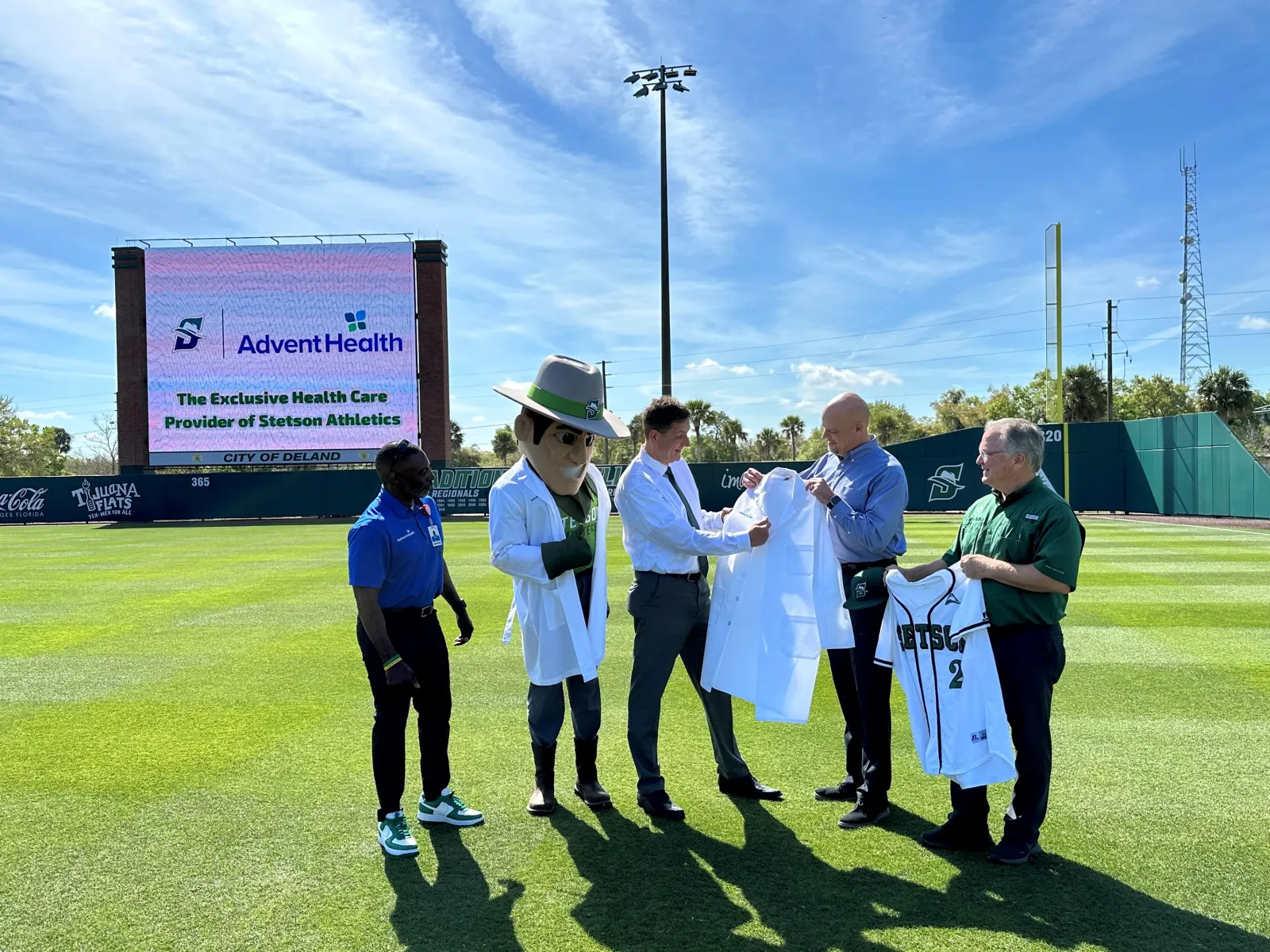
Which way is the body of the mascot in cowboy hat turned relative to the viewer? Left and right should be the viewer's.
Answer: facing the viewer and to the right of the viewer

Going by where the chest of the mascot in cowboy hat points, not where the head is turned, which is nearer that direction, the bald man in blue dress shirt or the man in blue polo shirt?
the bald man in blue dress shirt

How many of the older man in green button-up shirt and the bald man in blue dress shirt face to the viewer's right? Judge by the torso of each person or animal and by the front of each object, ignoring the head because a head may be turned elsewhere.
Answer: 0

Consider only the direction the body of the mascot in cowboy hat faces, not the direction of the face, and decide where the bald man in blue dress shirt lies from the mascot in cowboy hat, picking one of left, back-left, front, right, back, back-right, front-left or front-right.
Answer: front-left

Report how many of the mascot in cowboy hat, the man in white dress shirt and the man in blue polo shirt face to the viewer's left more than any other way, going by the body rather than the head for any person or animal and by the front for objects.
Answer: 0

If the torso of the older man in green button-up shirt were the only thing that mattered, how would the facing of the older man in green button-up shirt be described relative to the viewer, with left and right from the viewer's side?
facing the viewer and to the left of the viewer

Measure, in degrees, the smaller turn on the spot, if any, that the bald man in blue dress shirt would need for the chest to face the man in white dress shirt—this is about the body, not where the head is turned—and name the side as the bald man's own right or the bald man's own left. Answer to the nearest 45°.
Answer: approximately 45° to the bald man's own right

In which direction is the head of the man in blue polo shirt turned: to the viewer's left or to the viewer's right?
to the viewer's right

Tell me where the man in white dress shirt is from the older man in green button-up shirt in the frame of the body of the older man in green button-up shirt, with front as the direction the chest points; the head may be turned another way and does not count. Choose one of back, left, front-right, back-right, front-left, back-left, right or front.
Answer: front-right

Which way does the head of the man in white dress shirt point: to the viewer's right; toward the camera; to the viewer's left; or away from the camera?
to the viewer's right

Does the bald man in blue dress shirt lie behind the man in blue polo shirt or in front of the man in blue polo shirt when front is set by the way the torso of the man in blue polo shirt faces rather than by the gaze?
in front
